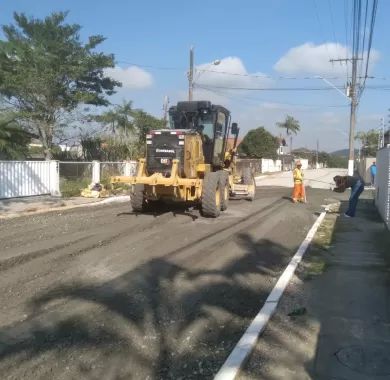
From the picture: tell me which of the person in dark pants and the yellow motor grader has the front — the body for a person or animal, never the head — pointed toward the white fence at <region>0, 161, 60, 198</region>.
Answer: the person in dark pants

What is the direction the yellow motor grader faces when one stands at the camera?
facing away from the viewer and to the right of the viewer

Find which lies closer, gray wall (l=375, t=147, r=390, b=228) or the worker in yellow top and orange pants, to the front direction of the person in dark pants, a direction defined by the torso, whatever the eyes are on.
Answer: the worker in yellow top and orange pants

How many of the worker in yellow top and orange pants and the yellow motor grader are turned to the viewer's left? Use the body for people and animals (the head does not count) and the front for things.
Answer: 0

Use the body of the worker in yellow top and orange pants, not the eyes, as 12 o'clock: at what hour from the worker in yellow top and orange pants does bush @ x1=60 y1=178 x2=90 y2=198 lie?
The bush is roughly at 3 o'clock from the worker in yellow top and orange pants.

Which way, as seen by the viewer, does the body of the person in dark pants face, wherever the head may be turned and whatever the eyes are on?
to the viewer's left

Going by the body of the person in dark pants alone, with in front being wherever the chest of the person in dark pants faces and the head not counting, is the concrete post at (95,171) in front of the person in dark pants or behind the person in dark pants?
in front

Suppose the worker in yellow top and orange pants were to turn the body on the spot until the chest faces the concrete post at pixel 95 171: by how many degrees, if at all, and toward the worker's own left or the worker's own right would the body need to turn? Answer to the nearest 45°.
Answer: approximately 90° to the worker's own right

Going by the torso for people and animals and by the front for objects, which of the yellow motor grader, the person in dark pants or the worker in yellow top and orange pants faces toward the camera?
the worker in yellow top and orange pants

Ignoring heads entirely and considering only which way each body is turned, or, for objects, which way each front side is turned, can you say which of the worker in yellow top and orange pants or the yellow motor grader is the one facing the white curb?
the worker in yellow top and orange pants

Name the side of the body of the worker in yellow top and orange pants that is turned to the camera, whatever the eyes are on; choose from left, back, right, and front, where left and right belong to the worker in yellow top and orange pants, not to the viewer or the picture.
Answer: front

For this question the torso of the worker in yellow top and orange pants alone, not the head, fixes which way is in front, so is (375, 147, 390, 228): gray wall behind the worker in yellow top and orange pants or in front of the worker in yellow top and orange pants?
in front

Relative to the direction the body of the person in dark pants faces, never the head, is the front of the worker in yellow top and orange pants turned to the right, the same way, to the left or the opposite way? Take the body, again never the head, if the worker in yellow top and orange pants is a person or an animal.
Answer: to the left

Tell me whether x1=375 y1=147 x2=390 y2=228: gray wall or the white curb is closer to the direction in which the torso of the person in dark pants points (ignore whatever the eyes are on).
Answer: the white curb
